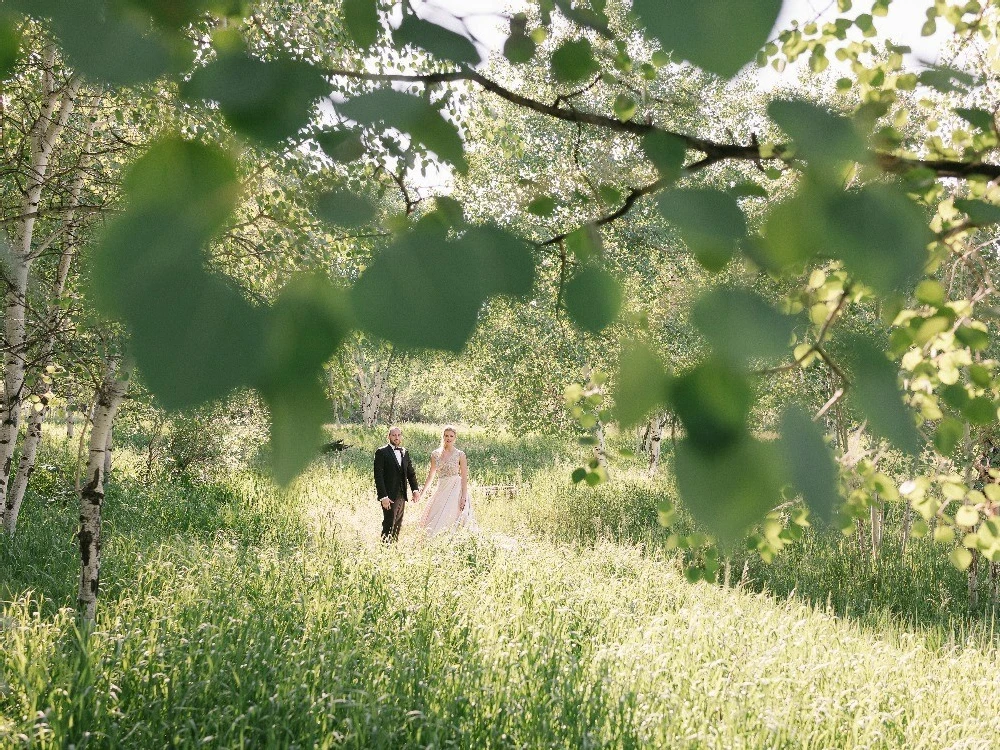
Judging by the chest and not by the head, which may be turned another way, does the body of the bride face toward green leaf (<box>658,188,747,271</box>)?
yes

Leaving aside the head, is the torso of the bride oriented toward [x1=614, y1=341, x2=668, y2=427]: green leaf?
yes

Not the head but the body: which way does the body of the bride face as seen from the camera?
toward the camera

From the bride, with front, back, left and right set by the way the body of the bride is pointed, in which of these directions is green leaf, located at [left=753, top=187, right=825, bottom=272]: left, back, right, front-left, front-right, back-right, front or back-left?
front

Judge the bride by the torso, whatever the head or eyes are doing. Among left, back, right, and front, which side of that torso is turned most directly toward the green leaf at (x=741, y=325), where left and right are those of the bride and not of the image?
front

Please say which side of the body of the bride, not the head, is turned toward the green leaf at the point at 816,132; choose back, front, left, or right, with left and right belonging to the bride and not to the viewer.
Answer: front

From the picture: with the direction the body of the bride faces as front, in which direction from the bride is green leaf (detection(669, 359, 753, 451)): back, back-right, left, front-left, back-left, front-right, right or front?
front

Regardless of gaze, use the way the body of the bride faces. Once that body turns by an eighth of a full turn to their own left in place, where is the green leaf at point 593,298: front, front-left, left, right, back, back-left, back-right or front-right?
front-right

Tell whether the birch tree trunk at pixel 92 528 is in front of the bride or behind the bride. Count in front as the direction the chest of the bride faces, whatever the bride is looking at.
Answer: in front

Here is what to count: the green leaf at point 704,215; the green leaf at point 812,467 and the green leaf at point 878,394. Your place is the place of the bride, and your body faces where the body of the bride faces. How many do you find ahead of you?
3

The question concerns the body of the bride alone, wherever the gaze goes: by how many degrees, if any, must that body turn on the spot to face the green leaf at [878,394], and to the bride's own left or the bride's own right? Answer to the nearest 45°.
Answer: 0° — they already face it

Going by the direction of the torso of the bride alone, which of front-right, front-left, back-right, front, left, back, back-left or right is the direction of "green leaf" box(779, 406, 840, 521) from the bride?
front
